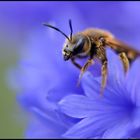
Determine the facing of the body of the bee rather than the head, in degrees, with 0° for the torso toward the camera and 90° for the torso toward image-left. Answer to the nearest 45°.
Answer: approximately 90°
